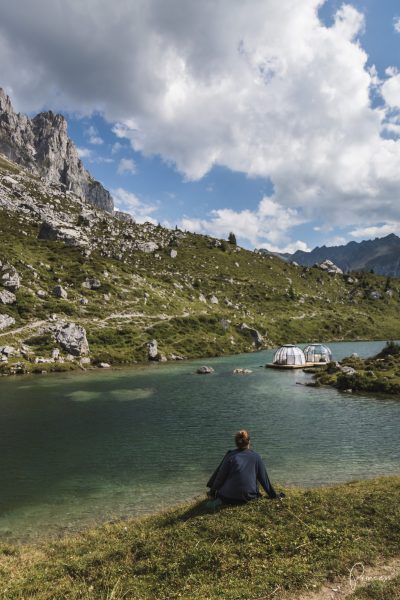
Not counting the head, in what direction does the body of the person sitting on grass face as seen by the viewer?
away from the camera
